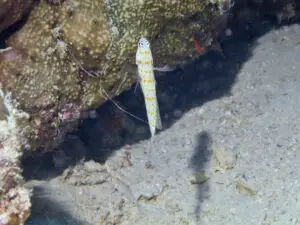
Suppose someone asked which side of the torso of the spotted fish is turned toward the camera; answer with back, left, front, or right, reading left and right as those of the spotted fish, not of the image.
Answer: back
